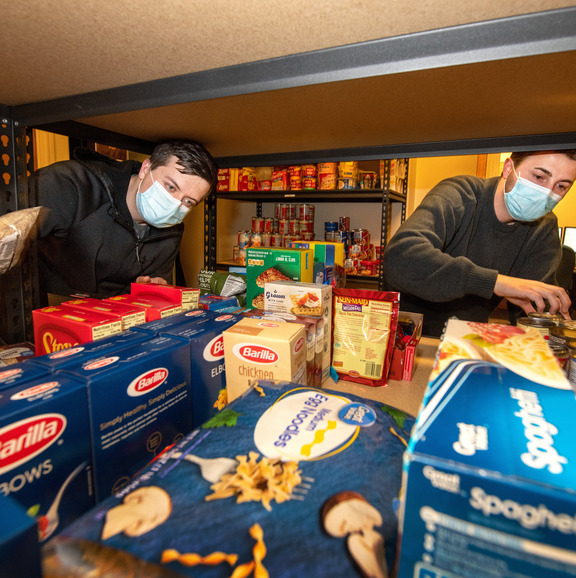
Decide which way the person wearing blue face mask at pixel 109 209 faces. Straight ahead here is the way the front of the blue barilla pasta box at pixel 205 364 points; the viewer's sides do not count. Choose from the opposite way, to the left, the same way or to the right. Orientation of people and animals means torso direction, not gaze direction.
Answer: the same way

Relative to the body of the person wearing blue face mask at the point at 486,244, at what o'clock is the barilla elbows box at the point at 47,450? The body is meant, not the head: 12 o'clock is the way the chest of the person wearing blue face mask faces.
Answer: The barilla elbows box is roughly at 2 o'clock from the person wearing blue face mask.

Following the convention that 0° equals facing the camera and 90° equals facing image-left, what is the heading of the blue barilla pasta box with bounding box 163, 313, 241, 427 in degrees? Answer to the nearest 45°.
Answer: approximately 315°

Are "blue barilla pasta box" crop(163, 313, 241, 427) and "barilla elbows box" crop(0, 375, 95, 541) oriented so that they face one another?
no

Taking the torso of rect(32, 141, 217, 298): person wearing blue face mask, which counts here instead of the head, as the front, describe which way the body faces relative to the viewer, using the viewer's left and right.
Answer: facing the viewer and to the right of the viewer

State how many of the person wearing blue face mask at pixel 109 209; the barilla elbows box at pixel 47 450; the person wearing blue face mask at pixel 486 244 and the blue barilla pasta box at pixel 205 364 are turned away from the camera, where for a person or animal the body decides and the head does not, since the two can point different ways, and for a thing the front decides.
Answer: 0

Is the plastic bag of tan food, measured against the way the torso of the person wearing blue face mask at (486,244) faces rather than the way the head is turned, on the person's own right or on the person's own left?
on the person's own right

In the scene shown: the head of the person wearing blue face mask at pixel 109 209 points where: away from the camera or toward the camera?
toward the camera

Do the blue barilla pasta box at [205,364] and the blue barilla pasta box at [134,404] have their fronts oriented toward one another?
no

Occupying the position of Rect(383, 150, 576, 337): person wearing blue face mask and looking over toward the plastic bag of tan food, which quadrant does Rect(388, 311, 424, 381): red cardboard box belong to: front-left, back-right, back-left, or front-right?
front-left

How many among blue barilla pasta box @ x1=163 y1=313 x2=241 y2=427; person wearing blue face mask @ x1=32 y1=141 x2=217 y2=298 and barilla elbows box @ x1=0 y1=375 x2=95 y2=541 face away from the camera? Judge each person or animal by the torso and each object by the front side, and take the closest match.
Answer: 0

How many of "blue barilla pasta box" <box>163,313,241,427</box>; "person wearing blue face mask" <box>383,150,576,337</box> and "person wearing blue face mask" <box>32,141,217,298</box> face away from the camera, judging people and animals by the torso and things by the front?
0
